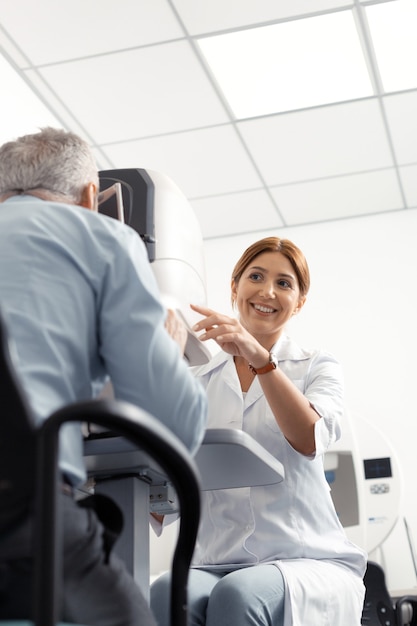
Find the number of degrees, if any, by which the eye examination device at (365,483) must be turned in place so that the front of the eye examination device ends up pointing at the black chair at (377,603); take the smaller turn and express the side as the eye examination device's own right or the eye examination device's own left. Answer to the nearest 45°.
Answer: approximately 45° to the eye examination device's own left

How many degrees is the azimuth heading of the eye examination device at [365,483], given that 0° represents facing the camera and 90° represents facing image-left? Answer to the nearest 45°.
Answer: approximately 45°

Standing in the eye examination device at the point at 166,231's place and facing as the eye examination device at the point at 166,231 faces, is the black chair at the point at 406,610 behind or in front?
behind

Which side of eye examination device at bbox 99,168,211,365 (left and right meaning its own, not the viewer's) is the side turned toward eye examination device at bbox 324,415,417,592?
back

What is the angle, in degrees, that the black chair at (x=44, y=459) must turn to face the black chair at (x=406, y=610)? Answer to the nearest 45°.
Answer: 0° — it already faces it
